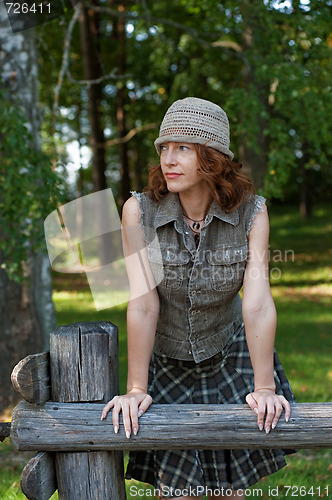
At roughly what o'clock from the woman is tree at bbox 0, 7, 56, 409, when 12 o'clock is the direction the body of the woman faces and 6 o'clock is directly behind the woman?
The tree is roughly at 5 o'clock from the woman.

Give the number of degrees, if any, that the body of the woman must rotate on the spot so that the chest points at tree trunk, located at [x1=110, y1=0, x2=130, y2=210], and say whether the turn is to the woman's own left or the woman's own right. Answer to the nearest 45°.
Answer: approximately 180°

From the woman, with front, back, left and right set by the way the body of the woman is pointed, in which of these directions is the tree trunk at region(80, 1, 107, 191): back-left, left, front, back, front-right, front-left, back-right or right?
back

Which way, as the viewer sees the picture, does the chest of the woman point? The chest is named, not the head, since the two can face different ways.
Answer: toward the camera
